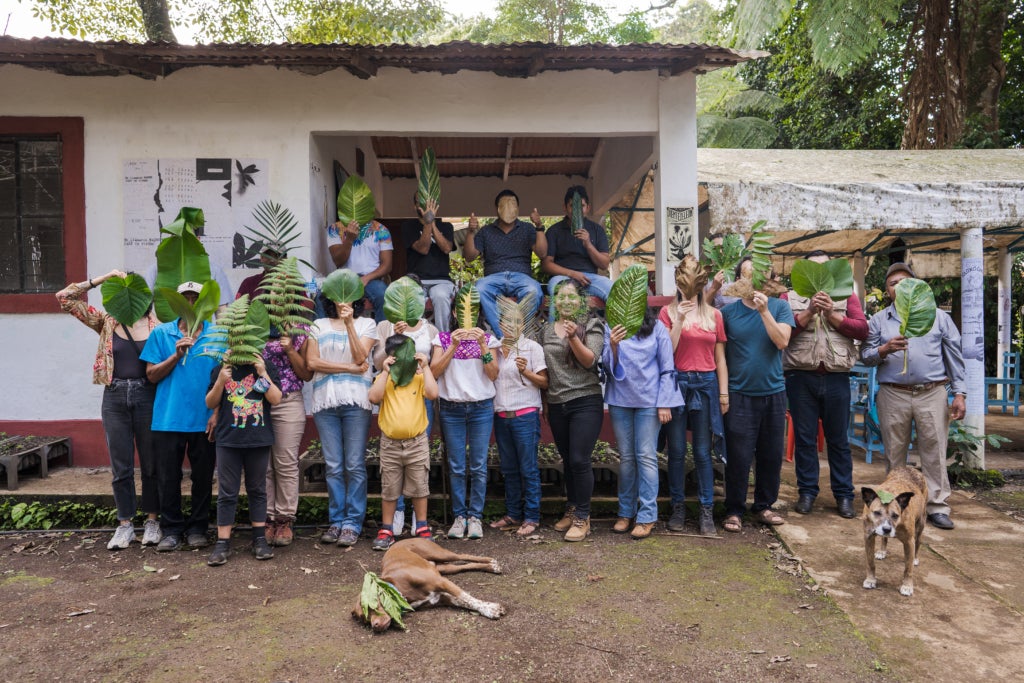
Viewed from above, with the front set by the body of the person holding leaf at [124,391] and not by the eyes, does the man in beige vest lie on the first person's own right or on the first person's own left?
on the first person's own left

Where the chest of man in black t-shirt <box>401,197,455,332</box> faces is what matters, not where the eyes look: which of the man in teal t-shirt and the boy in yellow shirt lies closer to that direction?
the boy in yellow shirt

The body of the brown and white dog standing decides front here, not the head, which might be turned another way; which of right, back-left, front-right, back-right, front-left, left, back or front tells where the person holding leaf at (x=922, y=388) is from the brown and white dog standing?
back

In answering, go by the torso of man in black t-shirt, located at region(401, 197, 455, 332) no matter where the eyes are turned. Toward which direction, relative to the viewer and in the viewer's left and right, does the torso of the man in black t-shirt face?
facing the viewer

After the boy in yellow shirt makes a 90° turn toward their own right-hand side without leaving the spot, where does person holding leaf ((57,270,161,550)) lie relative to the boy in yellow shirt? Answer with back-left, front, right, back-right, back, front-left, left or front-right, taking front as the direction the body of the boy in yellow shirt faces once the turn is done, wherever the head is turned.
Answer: front

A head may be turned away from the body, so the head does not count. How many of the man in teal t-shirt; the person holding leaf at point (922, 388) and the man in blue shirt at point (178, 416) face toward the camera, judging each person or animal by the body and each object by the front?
3

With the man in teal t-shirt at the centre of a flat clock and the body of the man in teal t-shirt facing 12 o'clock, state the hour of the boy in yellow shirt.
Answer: The boy in yellow shirt is roughly at 2 o'clock from the man in teal t-shirt.

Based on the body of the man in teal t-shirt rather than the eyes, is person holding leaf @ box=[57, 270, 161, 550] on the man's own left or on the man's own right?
on the man's own right

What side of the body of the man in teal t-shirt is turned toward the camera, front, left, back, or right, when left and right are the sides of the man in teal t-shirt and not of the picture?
front

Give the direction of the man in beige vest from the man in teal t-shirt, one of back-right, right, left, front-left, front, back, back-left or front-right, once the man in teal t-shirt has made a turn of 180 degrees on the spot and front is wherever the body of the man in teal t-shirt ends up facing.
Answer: front-right

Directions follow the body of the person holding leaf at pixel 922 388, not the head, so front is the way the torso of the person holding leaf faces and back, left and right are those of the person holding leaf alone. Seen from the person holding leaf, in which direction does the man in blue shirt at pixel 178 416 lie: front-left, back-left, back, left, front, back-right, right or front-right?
front-right

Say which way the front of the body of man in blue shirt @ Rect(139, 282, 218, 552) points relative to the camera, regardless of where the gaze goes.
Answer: toward the camera

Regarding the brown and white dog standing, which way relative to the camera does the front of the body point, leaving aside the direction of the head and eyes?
toward the camera

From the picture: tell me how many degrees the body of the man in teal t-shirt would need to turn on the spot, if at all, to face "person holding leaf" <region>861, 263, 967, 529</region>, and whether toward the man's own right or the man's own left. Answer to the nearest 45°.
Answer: approximately 135° to the man's own left
